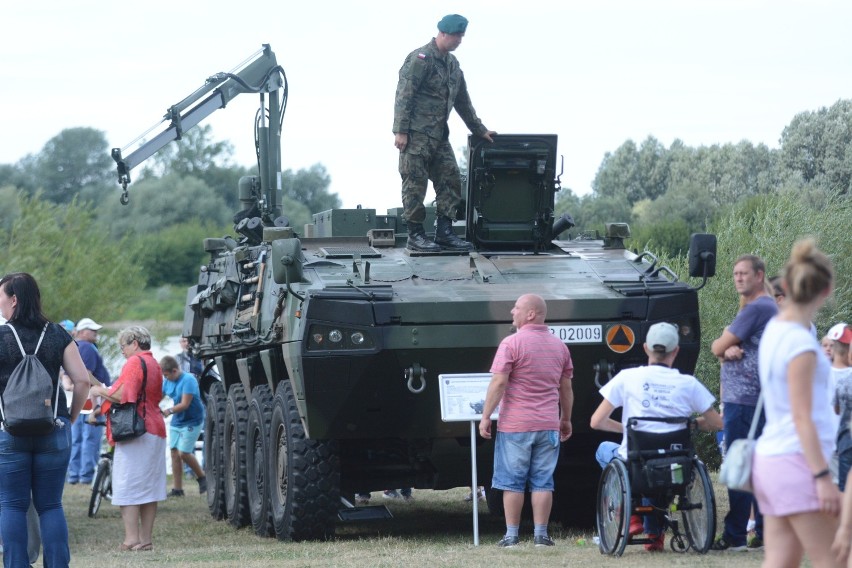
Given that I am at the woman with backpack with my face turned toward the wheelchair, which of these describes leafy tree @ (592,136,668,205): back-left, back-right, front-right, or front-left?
front-left

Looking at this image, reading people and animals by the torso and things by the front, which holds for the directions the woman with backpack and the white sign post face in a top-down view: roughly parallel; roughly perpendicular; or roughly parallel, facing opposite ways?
roughly parallel, facing opposite ways

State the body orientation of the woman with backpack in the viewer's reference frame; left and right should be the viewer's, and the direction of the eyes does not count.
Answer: facing away from the viewer

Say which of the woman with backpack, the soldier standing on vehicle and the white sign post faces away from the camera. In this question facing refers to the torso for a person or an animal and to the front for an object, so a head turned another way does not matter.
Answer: the woman with backpack

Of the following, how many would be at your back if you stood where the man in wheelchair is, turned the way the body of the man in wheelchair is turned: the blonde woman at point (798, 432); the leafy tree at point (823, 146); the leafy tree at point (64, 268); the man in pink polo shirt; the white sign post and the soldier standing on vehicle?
1

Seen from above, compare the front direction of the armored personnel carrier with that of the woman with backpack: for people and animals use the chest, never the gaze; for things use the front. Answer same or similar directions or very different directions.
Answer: very different directions

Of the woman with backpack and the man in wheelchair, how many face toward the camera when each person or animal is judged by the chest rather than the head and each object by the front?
0

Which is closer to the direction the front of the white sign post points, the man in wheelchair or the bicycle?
the man in wheelchair

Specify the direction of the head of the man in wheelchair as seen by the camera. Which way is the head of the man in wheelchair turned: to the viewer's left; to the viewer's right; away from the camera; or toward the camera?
away from the camera

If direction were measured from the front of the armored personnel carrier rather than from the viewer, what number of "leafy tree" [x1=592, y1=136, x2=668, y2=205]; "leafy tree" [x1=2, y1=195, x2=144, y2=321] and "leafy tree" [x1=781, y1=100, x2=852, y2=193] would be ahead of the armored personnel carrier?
0

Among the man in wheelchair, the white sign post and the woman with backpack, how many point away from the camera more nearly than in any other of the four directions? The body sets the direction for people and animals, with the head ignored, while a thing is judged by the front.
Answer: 2

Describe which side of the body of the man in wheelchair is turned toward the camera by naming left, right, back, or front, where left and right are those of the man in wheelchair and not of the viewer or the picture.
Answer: back

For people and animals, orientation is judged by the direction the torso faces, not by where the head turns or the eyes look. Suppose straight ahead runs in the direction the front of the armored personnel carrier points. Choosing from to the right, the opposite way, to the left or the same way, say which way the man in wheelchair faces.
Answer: the opposite way

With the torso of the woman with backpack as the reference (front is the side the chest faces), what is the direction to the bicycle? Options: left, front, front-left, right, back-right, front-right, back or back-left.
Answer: front

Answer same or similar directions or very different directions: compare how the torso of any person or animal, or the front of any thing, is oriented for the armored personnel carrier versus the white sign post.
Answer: same or similar directions

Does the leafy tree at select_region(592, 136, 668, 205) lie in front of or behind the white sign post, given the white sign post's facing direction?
behind

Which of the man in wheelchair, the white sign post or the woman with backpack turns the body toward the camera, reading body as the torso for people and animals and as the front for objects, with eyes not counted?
the white sign post

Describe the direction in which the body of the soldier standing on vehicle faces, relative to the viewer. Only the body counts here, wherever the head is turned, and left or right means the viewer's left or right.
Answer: facing the viewer and to the right of the viewer

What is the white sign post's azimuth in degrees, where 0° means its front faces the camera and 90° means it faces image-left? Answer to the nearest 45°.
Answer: approximately 0°

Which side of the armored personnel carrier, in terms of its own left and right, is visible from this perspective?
front
